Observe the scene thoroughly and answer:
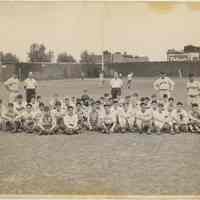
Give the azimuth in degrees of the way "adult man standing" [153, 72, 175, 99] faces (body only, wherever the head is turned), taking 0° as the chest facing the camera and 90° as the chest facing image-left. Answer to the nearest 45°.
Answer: approximately 0°

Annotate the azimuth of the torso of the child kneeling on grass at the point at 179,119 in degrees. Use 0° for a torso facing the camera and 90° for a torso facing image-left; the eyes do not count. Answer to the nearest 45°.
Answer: approximately 0°

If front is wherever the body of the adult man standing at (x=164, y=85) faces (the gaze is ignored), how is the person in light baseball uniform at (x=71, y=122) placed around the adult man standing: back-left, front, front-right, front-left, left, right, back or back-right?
right

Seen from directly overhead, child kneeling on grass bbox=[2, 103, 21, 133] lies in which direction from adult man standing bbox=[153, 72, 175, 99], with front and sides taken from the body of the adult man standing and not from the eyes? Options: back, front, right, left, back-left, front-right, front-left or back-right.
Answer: right

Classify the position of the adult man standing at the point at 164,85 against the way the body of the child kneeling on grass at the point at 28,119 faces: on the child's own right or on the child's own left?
on the child's own left

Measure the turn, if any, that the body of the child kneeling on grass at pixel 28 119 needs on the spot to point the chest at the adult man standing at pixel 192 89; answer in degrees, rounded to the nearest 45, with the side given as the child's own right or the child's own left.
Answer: approximately 90° to the child's own left
